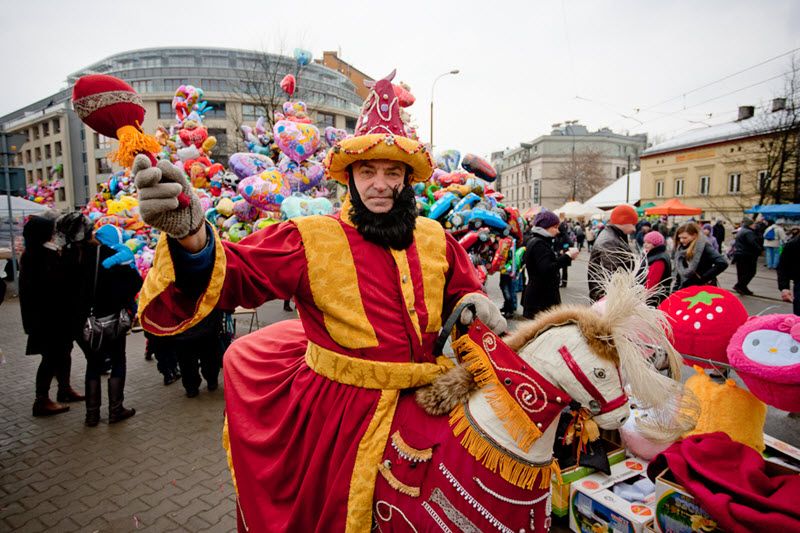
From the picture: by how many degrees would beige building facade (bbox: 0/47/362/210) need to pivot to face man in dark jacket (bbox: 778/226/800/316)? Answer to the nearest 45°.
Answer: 0° — it already faces them

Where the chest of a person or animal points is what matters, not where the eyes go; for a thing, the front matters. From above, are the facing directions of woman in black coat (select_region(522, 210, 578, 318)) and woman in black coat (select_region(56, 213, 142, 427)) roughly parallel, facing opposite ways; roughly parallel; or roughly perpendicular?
roughly perpendicular

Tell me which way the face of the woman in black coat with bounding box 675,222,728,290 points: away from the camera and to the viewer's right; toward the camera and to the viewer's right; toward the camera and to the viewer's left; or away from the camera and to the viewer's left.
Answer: toward the camera and to the viewer's left

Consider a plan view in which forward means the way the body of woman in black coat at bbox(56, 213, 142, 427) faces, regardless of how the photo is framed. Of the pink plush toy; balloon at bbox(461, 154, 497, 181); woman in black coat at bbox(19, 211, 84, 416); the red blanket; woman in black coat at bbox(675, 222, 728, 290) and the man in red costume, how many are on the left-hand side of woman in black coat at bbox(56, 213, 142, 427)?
1

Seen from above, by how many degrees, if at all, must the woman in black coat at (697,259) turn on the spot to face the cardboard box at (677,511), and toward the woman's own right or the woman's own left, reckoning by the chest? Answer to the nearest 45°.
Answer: approximately 45° to the woman's own left

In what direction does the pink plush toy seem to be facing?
toward the camera

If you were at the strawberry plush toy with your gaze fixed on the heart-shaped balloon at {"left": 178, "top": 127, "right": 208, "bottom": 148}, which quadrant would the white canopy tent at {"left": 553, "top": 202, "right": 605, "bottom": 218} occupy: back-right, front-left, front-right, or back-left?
front-right

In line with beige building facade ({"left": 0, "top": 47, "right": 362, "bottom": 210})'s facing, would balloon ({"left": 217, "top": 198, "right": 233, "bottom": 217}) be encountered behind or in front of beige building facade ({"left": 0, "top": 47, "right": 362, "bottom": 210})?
in front

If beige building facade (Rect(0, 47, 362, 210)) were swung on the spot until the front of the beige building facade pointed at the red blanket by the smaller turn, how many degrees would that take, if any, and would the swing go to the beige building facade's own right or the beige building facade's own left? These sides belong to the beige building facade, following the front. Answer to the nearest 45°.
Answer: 0° — it already faces it

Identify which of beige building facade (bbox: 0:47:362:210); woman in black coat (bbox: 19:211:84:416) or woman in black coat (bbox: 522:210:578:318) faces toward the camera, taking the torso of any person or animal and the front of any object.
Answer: the beige building facade

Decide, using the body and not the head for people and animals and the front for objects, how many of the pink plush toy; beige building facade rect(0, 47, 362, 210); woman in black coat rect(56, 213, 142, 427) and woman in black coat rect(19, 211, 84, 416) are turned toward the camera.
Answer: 2
